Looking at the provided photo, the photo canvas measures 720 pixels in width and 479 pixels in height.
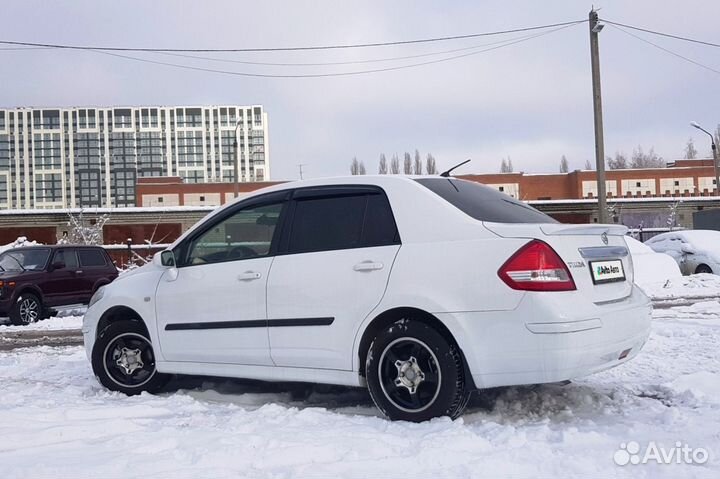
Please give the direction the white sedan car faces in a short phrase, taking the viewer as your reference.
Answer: facing away from the viewer and to the left of the viewer

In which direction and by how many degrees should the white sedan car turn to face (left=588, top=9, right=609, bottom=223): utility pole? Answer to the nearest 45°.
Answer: approximately 90° to its right

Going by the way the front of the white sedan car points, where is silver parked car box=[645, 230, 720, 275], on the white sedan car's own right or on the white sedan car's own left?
on the white sedan car's own right
